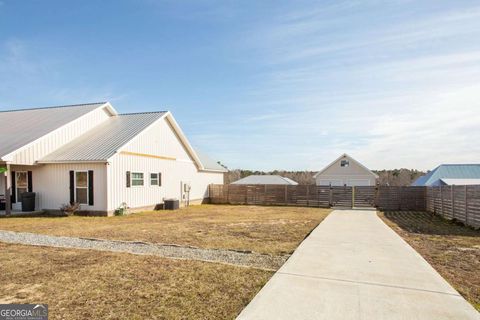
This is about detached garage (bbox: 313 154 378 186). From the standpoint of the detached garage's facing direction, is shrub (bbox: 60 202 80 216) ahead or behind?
ahead

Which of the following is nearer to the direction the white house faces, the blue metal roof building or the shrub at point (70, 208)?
the shrub

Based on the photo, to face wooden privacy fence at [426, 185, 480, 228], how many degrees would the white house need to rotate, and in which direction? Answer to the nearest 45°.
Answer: approximately 90° to its left

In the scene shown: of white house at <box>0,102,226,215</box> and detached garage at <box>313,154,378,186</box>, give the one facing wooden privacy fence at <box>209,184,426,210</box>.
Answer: the detached garage

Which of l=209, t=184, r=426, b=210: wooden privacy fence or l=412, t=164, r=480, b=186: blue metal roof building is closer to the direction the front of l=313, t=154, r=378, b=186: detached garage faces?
the wooden privacy fence

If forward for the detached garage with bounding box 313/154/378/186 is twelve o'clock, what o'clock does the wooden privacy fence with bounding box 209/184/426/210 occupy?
The wooden privacy fence is roughly at 12 o'clock from the detached garage.

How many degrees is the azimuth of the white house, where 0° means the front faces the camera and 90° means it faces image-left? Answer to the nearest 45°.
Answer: approximately 45°

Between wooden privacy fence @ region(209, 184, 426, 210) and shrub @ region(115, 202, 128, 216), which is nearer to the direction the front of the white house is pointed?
the shrub

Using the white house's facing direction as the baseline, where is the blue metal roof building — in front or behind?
behind
